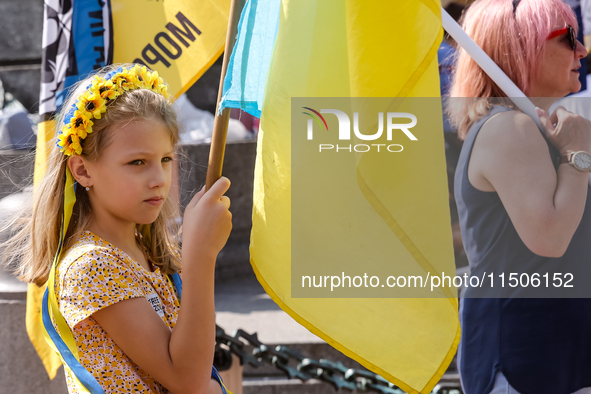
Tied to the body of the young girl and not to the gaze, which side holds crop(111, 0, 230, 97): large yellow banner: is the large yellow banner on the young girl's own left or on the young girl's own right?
on the young girl's own left

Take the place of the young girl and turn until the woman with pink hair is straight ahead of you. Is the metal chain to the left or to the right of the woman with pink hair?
left

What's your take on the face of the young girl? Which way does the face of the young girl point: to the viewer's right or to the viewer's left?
to the viewer's right

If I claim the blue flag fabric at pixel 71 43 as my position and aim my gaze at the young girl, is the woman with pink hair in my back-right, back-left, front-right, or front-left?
front-left

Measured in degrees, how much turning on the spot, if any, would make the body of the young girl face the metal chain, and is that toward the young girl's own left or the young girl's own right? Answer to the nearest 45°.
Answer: approximately 90° to the young girl's own left

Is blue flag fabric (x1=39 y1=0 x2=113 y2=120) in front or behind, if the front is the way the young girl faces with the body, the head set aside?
behind

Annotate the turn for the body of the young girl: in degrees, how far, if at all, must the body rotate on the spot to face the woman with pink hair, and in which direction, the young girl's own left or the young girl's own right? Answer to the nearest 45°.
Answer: approximately 45° to the young girl's own left
